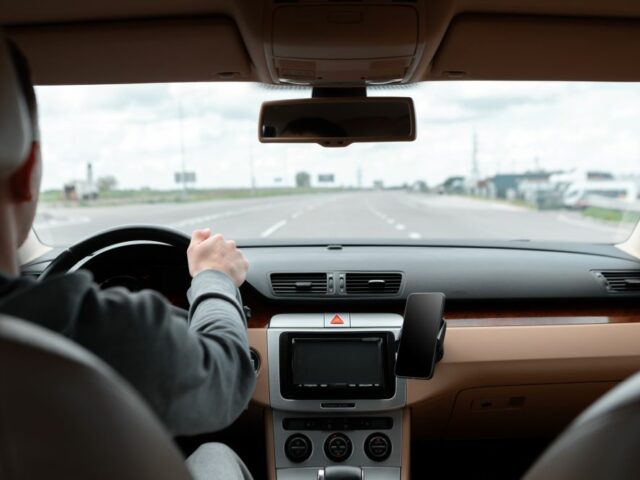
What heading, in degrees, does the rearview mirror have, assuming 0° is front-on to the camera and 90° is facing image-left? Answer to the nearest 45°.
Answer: approximately 0°
